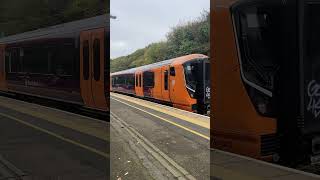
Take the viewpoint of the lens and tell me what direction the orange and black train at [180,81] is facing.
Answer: facing the viewer and to the right of the viewer
